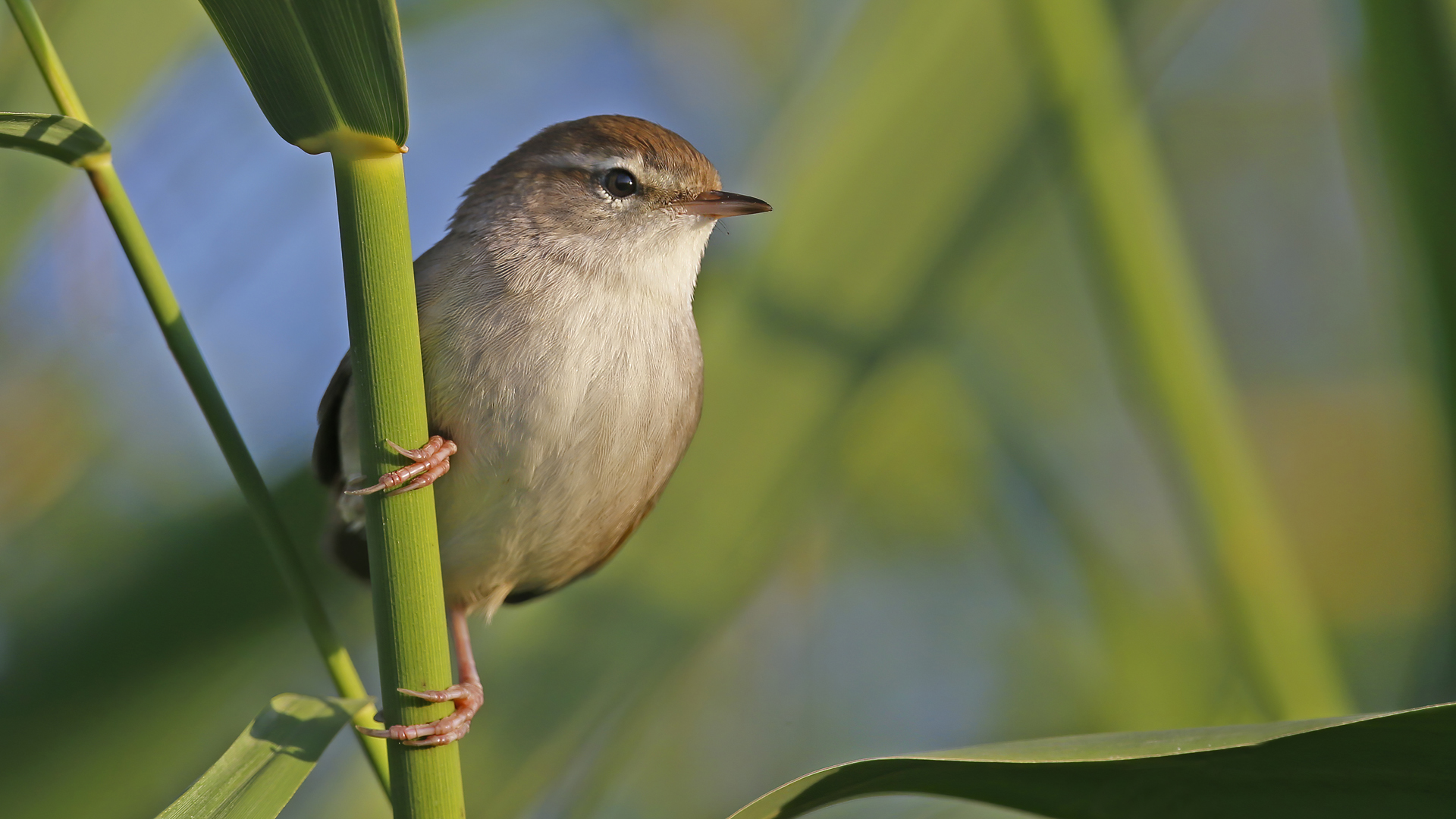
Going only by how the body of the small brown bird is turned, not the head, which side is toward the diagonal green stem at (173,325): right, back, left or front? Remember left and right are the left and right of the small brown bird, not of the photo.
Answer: right

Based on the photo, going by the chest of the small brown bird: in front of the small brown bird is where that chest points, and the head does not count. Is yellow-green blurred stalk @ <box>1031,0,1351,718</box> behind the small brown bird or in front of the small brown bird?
in front

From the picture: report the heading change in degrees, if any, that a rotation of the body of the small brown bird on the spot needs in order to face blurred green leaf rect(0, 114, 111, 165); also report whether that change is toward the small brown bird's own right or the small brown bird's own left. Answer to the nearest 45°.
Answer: approximately 90° to the small brown bird's own right

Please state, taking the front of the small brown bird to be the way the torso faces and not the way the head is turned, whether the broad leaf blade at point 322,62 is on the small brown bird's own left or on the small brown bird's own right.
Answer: on the small brown bird's own right

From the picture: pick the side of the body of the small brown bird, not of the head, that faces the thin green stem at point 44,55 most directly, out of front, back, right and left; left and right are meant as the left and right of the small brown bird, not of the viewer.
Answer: right

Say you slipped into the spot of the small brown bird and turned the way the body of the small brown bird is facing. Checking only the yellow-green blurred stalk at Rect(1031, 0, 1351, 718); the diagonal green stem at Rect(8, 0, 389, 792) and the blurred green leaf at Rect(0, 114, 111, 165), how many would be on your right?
2

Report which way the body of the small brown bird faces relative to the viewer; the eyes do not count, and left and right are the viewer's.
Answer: facing the viewer and to the right of the viewer

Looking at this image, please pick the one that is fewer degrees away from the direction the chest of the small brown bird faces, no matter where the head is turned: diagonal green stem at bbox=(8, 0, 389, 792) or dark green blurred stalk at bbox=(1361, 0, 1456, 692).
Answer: the dark green blurred stalk

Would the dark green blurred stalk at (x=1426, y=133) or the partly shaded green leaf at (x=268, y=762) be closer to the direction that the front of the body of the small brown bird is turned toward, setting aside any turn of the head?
the dark green blurred stalk
